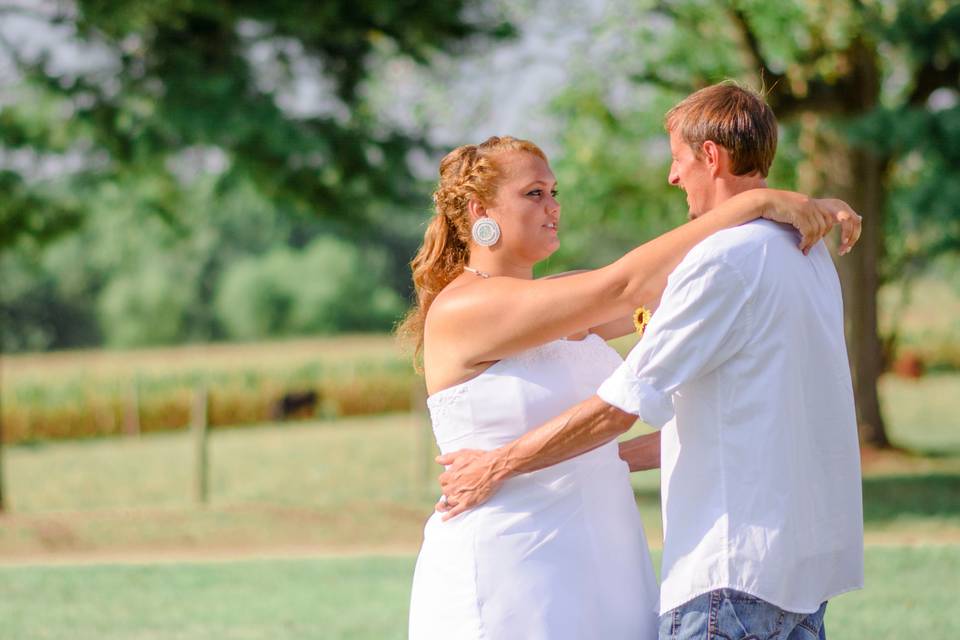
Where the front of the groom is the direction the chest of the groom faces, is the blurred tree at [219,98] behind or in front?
in front

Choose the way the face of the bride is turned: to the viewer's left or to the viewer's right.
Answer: to the viewer's right

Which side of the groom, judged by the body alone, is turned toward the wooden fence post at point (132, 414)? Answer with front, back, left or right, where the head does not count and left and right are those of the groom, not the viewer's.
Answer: front

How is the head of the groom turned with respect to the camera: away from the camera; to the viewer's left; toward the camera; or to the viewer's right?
to the viewer's left

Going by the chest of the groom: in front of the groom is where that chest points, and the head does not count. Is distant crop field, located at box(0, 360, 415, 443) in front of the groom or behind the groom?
in front

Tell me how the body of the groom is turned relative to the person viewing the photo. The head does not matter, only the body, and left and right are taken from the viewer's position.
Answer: facing away from the viewer and to the left of the viewer

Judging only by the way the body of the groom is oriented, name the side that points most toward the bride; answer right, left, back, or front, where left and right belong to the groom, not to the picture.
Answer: front
